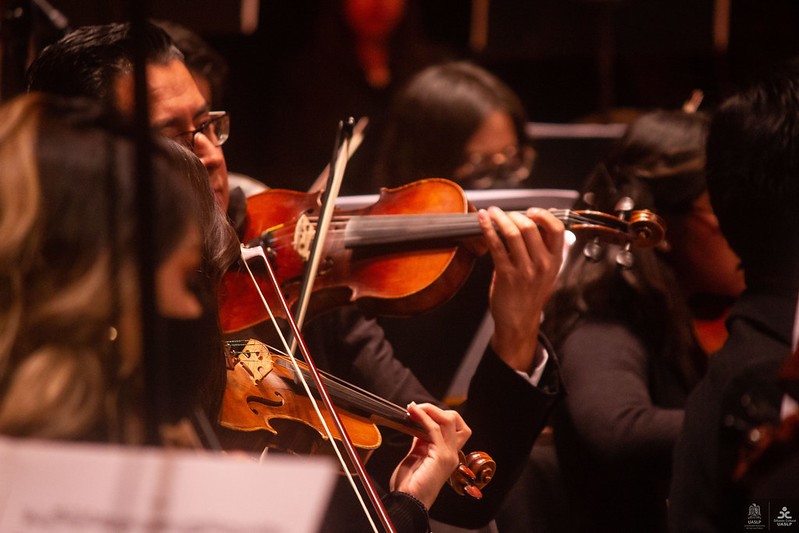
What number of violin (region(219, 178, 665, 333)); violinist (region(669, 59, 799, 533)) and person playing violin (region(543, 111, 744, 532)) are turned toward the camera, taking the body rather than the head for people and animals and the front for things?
1

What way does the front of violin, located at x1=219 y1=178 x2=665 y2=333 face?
toward the camera

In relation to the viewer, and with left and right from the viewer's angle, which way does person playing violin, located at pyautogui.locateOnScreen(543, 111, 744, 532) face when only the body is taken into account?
facing to the right of the viewer

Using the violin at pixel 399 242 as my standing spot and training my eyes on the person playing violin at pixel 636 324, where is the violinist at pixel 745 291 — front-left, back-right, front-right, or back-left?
front-right

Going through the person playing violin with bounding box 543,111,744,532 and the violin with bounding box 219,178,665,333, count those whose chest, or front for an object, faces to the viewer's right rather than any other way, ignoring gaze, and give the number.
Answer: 1

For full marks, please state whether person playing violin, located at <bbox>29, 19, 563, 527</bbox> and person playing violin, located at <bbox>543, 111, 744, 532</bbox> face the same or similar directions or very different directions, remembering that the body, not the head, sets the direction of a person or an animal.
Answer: same or similar directions

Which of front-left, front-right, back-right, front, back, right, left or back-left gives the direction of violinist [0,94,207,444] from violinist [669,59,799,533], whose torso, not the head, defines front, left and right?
back

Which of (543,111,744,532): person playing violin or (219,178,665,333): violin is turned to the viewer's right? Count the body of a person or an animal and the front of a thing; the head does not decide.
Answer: the person playing violin

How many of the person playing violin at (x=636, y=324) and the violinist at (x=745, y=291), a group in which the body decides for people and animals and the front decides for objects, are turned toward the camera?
0

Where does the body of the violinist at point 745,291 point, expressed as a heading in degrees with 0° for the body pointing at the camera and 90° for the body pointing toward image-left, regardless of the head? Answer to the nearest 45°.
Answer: approximately 225°

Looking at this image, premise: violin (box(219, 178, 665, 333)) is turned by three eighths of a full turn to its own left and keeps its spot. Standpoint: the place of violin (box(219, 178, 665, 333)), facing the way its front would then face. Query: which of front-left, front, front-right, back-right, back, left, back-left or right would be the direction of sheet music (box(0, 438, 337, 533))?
back-right

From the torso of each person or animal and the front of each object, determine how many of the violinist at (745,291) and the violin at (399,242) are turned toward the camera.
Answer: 1
